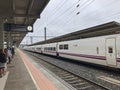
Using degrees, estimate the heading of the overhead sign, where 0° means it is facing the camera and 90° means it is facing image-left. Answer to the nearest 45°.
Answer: approximately 0°
